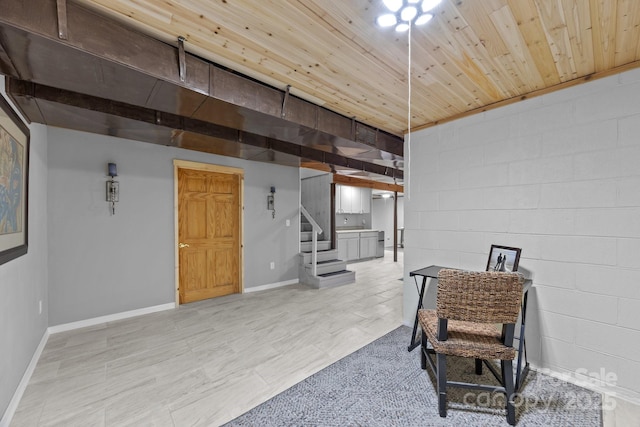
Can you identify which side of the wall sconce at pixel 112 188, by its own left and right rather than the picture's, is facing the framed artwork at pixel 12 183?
front

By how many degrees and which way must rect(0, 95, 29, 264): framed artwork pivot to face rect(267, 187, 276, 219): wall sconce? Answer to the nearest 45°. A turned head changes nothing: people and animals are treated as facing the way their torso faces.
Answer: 0° — it already faces it

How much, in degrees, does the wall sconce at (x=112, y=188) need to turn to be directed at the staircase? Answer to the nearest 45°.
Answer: approximately 90° to its left

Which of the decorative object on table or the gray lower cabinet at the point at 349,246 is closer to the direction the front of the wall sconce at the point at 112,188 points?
the decorative object on table

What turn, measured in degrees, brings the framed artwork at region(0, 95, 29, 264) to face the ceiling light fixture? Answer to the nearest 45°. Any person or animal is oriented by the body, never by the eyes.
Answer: approximately 45° to its right

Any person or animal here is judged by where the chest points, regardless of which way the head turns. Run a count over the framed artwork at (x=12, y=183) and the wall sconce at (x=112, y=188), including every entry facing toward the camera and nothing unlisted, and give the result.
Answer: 1

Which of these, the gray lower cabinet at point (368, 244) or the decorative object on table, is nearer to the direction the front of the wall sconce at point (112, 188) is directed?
the decorative object on table

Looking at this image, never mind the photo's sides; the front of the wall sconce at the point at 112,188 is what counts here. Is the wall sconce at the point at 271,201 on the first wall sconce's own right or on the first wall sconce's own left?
on the first wall sconce's own left

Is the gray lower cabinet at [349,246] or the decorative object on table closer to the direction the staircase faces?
the decorative object on table

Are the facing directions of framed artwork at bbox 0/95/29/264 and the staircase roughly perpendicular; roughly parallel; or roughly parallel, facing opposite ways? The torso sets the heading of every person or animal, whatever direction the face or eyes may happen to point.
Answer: roughly perpendicular

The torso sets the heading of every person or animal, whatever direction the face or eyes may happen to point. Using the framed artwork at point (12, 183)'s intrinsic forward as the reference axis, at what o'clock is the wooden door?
The wooden door is roughly at 11 o'clock from the framed artwork.

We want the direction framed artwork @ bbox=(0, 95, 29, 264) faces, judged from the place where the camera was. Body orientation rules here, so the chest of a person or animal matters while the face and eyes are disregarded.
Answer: facing to the right of the viewer

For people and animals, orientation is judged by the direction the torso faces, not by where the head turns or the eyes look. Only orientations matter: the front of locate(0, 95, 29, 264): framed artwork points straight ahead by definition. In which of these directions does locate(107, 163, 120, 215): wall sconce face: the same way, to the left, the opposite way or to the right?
to the right

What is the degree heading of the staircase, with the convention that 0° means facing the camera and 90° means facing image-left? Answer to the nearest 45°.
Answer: approximately 315°
